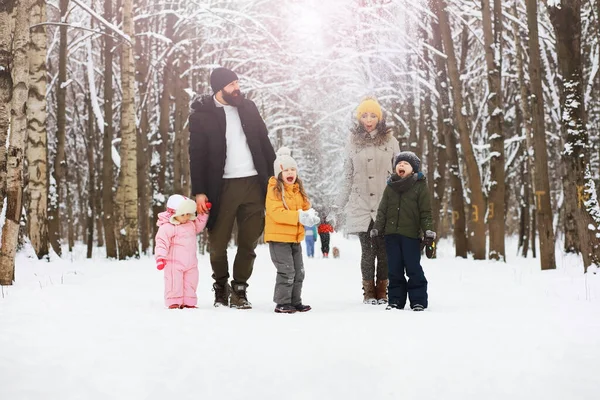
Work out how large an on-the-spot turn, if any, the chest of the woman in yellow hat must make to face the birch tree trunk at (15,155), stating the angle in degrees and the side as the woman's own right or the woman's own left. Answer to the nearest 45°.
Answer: approximately 90° to the woman's own right

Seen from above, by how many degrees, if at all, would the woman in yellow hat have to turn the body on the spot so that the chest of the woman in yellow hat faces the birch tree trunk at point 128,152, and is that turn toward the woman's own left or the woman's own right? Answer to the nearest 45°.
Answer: approximately 135° to the woman's own right

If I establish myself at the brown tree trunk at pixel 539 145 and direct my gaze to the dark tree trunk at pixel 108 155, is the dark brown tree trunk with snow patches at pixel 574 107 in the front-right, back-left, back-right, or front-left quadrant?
back-left

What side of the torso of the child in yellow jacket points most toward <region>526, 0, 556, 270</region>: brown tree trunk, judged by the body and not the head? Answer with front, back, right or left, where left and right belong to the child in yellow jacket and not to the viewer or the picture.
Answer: left

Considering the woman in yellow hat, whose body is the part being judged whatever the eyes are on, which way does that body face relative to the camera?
toward the camera

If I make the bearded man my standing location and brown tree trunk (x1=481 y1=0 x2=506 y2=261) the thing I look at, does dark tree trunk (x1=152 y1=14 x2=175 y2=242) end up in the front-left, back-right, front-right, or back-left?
front-left

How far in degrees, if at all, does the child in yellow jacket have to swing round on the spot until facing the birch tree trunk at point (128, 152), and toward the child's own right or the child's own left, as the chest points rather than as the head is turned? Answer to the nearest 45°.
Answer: approximately 180°

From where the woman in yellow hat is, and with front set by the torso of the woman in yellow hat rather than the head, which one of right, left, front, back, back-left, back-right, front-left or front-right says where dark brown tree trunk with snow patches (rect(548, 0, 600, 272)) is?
back-left

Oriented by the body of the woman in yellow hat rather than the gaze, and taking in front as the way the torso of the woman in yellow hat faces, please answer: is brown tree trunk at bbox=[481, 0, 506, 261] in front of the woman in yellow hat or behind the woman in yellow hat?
behind

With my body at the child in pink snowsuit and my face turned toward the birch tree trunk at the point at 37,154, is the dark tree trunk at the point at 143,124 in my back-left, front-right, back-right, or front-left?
front-right

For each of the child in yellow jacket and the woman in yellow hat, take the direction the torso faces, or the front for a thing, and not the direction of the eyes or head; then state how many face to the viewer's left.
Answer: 0

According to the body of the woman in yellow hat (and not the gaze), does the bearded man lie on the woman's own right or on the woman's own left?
on the woman's own right

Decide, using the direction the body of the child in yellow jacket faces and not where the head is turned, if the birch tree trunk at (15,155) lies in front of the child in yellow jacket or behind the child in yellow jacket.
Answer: behind

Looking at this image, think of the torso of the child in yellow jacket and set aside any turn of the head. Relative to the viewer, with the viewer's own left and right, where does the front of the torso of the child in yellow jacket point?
facing the viewer and to the right of the viewer
